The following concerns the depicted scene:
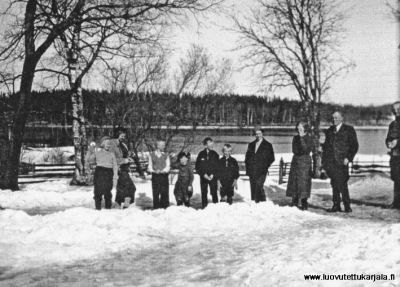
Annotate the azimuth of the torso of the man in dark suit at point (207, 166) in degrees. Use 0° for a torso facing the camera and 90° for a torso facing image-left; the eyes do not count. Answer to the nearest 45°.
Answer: approximately 0°

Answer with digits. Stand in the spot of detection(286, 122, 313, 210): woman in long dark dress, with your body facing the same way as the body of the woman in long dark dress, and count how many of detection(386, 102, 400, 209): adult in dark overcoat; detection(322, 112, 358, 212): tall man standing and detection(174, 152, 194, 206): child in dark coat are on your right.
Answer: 1

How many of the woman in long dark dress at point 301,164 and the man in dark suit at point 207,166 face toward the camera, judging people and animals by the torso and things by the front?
2

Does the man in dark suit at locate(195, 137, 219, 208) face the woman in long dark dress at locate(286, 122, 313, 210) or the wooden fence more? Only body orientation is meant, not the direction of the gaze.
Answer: the woman in long dark dress

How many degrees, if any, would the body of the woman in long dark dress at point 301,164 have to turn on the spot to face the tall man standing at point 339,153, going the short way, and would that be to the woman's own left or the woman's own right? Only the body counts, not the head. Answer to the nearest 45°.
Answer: approximately 90° to the woman's own left

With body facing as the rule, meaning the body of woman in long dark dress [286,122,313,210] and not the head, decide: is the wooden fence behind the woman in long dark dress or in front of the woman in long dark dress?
behind

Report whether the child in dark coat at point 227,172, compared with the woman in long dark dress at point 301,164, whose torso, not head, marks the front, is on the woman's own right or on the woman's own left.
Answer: on the woman's own right

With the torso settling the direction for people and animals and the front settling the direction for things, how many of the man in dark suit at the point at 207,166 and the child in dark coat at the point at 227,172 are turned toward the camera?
2

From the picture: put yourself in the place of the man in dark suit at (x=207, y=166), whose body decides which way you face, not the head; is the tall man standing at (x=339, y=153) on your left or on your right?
on your left
